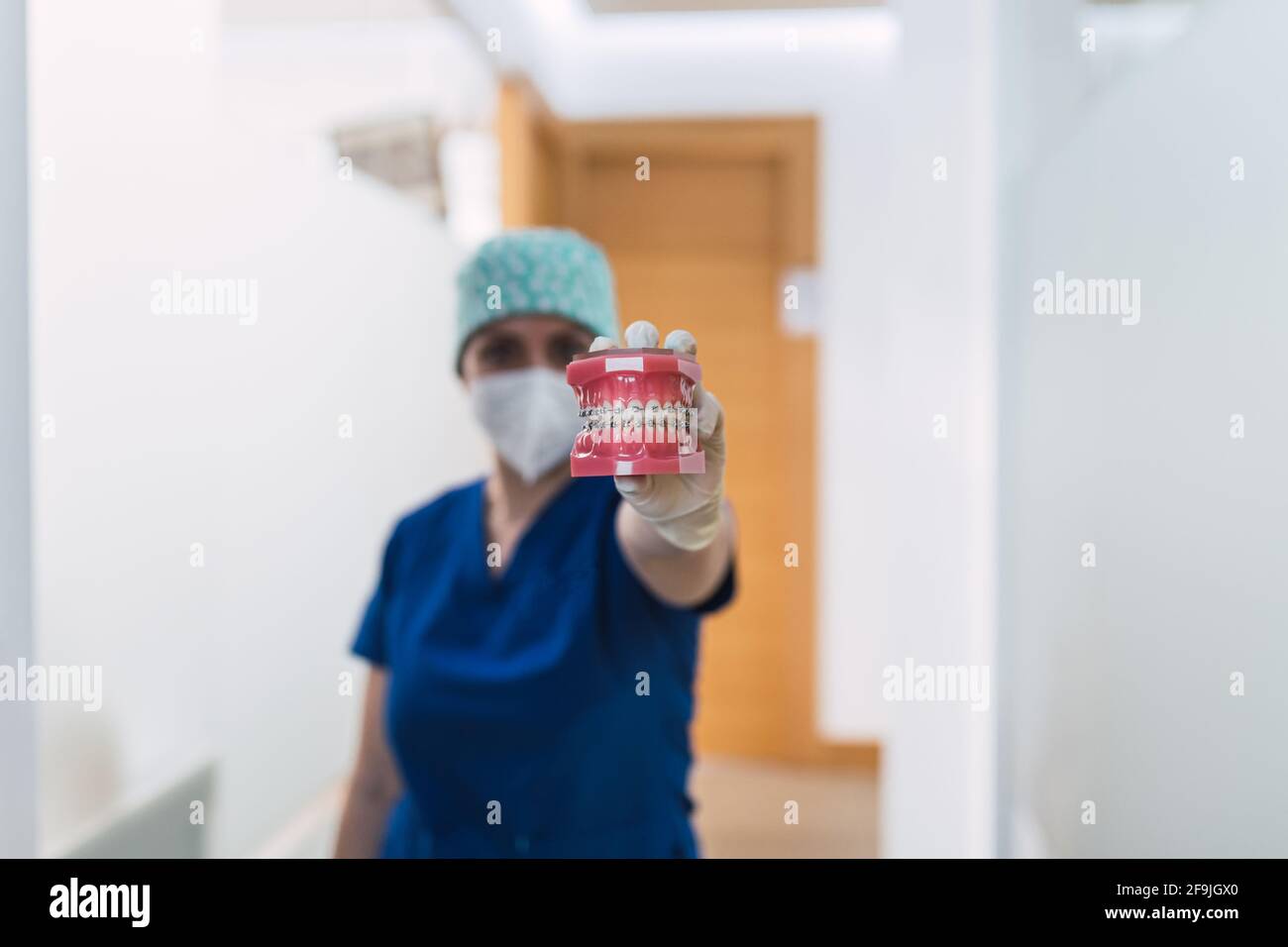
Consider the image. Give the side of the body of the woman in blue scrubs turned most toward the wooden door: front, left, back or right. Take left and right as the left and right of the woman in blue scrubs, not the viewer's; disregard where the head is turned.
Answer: back

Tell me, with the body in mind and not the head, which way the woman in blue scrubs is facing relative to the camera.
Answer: toward the camera

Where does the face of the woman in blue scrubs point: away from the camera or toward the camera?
toward the camera
